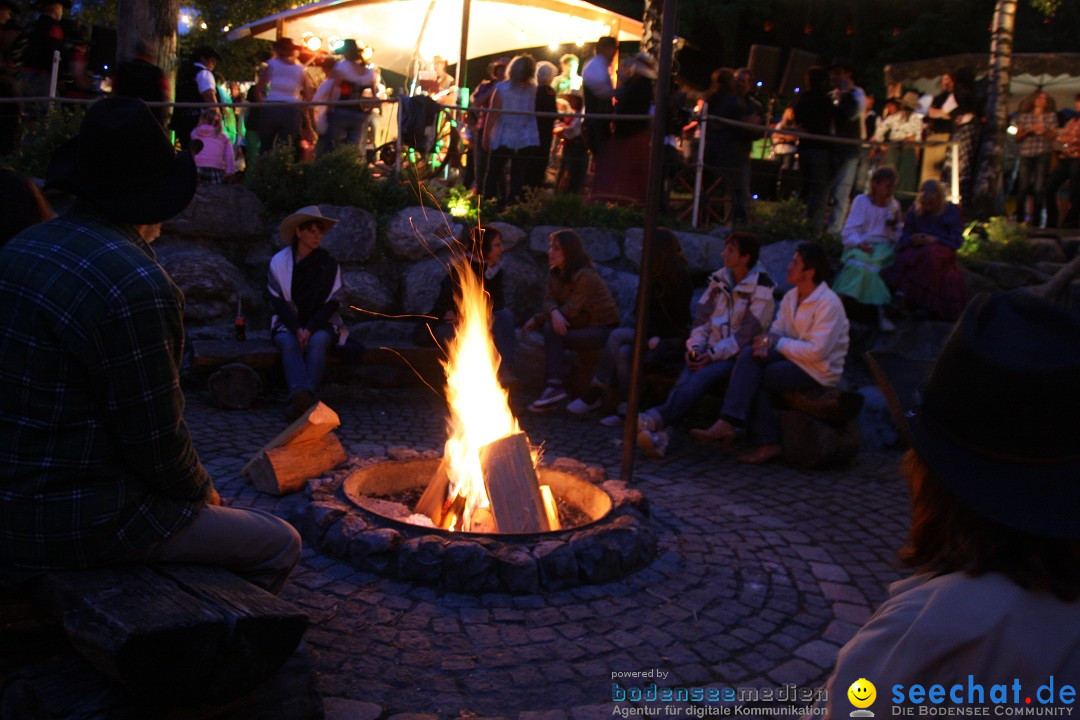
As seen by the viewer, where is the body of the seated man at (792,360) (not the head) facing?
to the viewer's left

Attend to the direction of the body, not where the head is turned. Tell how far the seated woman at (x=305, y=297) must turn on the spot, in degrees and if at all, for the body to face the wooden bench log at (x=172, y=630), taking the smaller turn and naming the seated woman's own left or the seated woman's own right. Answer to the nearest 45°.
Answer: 0° — they already face it

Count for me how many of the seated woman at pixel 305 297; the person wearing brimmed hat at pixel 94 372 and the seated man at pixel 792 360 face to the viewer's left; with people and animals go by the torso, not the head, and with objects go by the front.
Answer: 1

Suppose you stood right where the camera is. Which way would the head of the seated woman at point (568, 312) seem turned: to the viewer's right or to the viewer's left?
to the viewer's left

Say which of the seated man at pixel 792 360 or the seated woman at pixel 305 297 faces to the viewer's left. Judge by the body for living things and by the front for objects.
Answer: the seated man

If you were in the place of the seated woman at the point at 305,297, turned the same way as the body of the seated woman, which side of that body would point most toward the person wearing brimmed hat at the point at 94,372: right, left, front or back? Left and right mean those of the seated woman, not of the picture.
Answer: front

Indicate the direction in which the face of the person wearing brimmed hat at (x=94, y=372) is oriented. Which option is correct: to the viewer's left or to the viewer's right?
to the viewer's right

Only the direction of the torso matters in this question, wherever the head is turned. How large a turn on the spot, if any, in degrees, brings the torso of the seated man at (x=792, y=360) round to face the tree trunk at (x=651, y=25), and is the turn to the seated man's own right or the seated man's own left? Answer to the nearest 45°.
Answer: approximately 90° to the seated man's own right

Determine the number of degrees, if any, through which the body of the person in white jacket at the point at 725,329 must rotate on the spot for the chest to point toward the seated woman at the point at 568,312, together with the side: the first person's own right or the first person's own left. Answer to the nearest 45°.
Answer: approximately 90° to the first person's own right

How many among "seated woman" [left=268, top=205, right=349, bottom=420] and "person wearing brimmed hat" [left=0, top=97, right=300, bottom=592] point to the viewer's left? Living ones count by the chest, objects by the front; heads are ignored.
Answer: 0

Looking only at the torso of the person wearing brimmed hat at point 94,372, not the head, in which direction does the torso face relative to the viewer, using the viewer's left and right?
facing away from the viewer and to the right of the viewer

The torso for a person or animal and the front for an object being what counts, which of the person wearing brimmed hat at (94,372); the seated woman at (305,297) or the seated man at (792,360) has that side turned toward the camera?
the seated woman

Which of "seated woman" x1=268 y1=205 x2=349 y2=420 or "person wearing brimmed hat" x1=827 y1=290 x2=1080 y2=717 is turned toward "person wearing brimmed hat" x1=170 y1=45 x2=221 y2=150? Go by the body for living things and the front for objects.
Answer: "person wearing brimmed hat" x1=827 y1=290 x2=1080 y2=717

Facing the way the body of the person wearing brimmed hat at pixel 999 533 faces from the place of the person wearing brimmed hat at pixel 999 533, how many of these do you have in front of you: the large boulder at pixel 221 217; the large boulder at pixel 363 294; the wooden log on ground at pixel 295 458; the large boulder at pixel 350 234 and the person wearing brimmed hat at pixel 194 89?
5

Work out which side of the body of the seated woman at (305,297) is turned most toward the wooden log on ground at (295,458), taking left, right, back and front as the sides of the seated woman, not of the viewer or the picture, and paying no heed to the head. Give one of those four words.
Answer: front

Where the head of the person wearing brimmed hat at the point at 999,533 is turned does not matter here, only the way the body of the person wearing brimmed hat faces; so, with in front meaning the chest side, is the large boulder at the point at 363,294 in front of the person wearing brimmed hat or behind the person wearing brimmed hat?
in front
